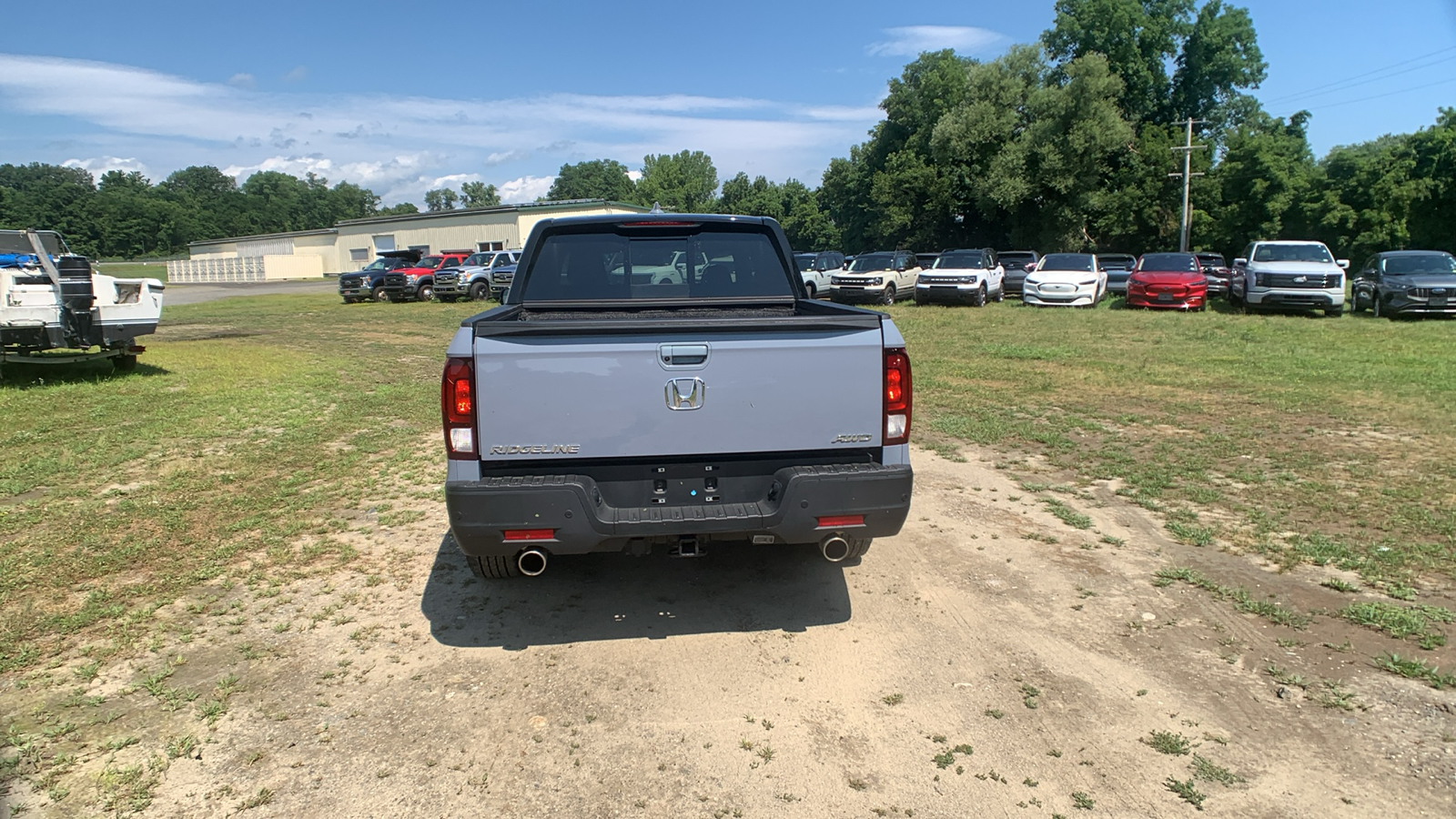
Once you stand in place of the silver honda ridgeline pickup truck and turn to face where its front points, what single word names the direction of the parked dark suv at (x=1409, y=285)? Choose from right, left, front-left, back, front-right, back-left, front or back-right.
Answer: front-right

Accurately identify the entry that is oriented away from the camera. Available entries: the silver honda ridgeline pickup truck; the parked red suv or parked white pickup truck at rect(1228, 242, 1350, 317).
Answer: the silver honda ridgeline pickup truck

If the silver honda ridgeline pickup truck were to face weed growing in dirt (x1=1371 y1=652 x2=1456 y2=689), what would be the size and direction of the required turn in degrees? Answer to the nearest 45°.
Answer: approximately 90° to its right

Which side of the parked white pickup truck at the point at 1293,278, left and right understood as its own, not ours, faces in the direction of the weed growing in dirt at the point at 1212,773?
front

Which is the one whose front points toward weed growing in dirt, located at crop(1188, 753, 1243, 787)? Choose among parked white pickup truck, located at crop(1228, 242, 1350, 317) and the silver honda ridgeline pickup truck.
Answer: the parked white pickup truck

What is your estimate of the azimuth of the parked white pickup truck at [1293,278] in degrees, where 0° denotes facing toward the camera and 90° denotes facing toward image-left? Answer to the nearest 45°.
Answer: approximately 0°

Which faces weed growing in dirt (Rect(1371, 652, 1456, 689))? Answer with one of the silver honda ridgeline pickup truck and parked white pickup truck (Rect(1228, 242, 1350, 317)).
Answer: the parked white pickup truck

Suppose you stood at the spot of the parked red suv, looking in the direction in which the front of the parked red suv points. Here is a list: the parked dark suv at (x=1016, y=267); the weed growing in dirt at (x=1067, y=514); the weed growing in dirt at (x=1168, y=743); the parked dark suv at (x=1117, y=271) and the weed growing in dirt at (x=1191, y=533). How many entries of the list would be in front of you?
3

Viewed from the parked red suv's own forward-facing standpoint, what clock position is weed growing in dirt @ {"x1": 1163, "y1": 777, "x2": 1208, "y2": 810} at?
The weed growing in dirt is roughly at 12 o'clock from the parked red suv.

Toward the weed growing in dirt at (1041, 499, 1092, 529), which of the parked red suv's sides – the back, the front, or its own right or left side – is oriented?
front

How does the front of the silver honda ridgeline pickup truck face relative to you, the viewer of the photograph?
facing away from the viewer
